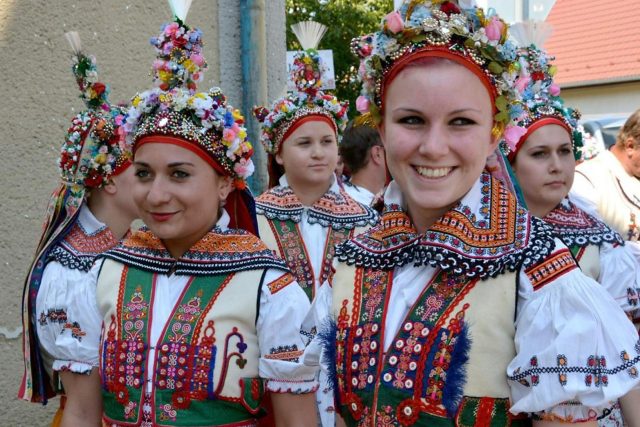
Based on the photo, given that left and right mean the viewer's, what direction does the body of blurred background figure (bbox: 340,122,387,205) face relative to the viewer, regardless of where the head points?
facing away from the viewer and to the right of the viewer

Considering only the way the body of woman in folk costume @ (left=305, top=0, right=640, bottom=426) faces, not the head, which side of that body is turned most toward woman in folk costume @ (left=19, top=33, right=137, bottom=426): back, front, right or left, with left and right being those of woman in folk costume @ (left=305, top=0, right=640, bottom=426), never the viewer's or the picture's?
right

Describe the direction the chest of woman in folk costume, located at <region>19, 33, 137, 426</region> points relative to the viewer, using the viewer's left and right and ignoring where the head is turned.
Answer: facing to the right of the viewer

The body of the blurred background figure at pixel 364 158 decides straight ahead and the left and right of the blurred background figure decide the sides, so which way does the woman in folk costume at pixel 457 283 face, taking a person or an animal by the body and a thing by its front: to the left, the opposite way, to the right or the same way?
the opposite way

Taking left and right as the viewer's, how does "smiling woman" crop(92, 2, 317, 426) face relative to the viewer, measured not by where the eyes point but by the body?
facing the viewer and to the left of the viewer

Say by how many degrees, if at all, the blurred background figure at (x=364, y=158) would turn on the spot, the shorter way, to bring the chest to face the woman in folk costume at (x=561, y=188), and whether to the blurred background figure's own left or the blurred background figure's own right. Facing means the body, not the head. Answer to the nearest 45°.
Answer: approximately 135° to the blurred background figure's own right
